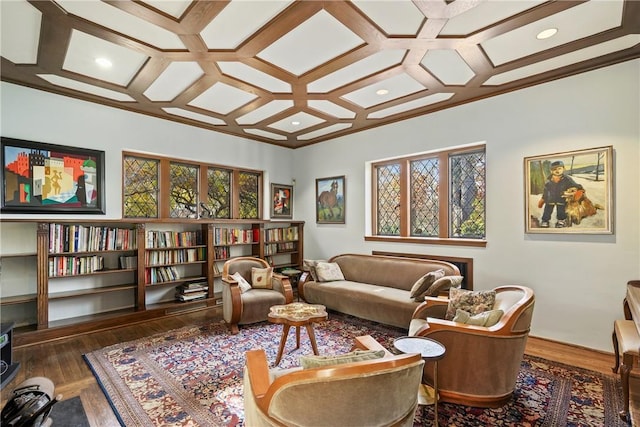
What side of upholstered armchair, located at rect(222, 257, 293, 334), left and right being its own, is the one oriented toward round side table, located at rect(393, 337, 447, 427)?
front

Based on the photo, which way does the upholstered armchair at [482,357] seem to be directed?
to the viewer's left

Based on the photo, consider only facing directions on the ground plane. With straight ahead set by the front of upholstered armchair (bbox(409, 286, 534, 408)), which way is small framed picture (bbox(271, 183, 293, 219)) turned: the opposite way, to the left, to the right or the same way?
the opposite way

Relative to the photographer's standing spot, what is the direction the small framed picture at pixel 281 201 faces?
facing the viewer and to the right of the viewer

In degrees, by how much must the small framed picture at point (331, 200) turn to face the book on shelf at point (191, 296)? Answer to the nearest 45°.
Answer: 0° — it already faces it

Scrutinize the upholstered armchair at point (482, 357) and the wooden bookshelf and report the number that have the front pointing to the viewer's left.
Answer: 1

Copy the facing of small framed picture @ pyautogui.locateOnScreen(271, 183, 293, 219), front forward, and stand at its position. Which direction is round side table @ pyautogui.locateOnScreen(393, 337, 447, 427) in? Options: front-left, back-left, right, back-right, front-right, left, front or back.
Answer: front-right

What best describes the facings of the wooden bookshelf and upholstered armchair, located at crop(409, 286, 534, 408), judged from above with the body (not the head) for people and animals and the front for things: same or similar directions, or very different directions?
very different directions

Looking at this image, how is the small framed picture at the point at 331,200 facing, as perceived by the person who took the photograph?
facing the viewer and to the left of the viewer

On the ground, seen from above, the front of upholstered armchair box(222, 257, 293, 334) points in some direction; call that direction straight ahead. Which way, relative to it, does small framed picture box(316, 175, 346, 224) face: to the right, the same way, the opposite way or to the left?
to the right

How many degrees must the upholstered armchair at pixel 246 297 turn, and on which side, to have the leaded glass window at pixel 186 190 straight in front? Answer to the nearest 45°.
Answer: approximately 180°

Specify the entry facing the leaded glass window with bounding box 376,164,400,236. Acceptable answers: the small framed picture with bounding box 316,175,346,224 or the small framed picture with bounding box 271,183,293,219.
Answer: the small framed picture with bounding box 271,183,293,219

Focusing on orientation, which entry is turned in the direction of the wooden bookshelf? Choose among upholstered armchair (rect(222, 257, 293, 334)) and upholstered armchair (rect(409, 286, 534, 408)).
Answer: upholstered armchair (rect(409, 286, 534, 408))

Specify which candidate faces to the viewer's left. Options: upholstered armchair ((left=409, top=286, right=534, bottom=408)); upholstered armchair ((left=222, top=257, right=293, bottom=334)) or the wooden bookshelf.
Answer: upholstered armchair ((left=409, top=286, right=534, bottom=408))

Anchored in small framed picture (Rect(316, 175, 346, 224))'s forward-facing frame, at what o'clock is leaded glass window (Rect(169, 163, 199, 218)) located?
The leaded glass window is roughly at 1 o'clock from the small framed picture.

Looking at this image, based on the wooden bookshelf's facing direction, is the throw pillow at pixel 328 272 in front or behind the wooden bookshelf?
in front

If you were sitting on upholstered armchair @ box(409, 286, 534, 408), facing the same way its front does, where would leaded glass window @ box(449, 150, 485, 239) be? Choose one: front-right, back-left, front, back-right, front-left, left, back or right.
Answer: right

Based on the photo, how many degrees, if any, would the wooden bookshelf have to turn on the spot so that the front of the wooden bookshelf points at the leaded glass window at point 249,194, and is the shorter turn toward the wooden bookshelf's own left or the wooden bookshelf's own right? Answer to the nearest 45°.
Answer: approximately 90° to the wooden bookshelf's own left
